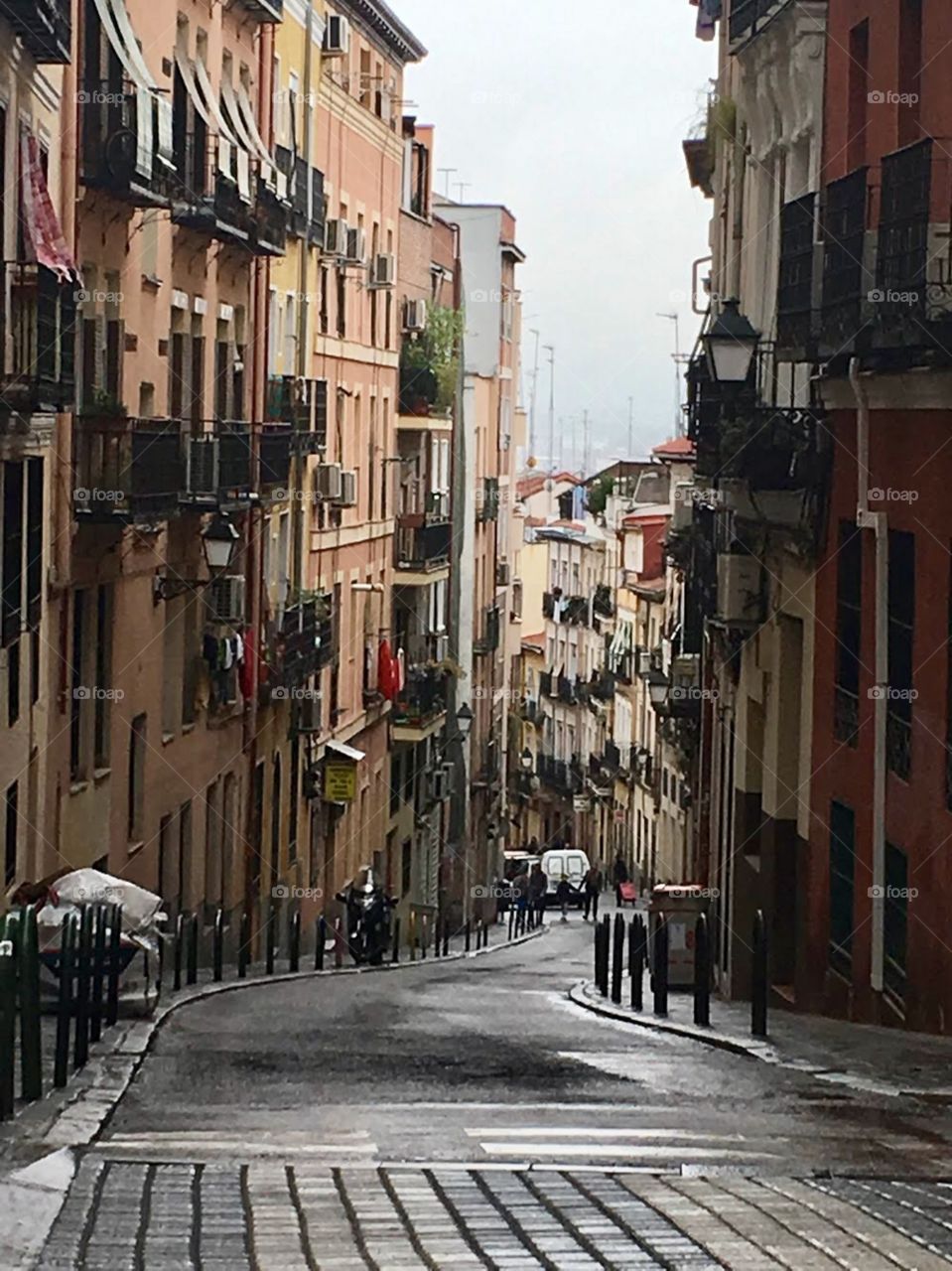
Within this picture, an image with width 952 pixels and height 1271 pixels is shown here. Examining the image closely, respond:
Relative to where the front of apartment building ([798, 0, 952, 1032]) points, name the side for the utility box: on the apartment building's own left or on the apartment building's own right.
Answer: on the apartment building's own right

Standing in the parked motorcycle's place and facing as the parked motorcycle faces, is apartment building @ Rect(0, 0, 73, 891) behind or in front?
in front

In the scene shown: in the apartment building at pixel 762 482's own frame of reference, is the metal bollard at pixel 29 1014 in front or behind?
in front

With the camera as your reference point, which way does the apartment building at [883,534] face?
facing the viewer and to the left of the viewer

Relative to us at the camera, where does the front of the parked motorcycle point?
facing the viewer

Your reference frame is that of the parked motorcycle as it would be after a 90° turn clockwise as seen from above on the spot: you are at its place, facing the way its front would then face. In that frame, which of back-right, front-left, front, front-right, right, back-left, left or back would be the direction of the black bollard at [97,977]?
left

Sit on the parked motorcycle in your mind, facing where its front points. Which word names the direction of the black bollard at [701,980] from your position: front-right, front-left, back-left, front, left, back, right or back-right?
front

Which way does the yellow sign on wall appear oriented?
toward the camera

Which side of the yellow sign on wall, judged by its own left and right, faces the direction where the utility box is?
front

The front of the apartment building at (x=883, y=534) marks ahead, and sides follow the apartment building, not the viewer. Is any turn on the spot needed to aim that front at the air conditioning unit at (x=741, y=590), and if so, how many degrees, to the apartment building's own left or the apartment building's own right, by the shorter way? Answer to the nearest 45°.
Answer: approximately 135° to the apartment building's own right

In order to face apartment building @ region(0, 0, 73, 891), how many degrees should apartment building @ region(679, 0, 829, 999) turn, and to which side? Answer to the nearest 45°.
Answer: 0° — it already faces it

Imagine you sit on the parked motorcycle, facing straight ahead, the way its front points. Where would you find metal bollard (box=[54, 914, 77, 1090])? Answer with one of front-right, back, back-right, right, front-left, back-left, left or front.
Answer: front

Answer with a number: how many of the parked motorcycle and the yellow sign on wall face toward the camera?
2

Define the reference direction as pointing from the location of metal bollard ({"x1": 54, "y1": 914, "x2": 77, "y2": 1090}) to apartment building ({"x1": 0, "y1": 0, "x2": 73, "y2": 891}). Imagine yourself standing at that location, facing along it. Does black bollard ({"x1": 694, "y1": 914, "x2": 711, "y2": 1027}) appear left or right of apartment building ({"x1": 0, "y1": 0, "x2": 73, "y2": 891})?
right

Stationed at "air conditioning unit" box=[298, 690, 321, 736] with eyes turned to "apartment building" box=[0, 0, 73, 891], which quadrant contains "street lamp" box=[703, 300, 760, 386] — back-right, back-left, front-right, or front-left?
front-left
